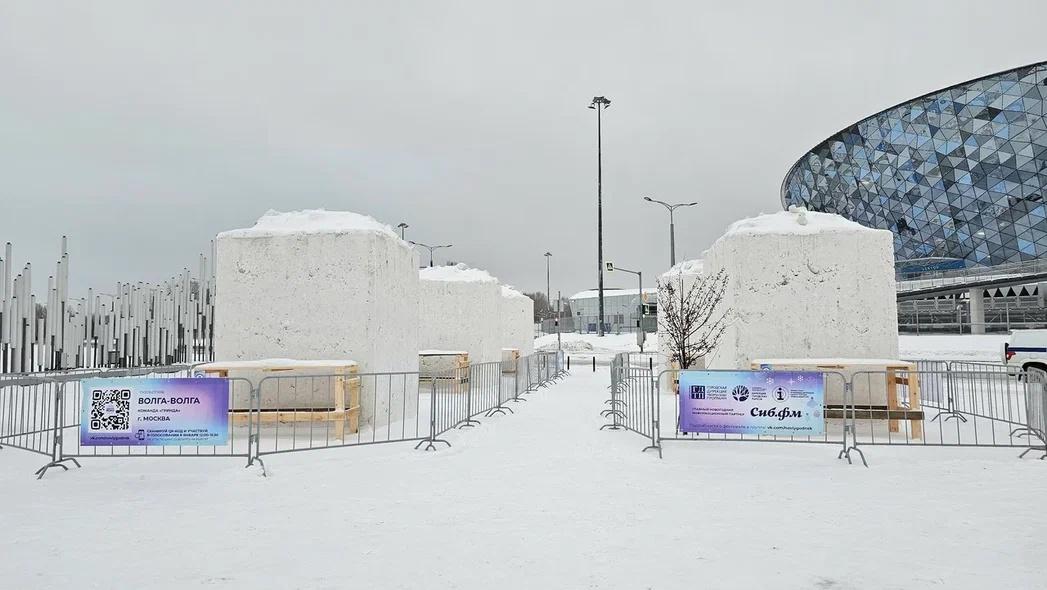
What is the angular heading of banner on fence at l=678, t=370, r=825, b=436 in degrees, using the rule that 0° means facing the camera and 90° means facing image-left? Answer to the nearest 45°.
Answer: approximately 0°

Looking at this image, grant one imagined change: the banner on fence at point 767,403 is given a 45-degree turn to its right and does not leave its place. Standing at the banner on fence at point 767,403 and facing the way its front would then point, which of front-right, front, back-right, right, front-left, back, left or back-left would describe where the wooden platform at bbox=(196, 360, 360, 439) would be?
front-right

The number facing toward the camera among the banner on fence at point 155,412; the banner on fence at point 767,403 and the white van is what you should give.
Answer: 2

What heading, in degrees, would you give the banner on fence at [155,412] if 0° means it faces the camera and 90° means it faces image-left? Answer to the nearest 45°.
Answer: approximately 0°

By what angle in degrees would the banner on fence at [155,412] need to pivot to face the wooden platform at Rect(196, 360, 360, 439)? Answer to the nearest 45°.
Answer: approximately 135° to its left

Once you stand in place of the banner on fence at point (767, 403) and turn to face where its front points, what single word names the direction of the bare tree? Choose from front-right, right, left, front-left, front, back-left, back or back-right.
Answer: back
